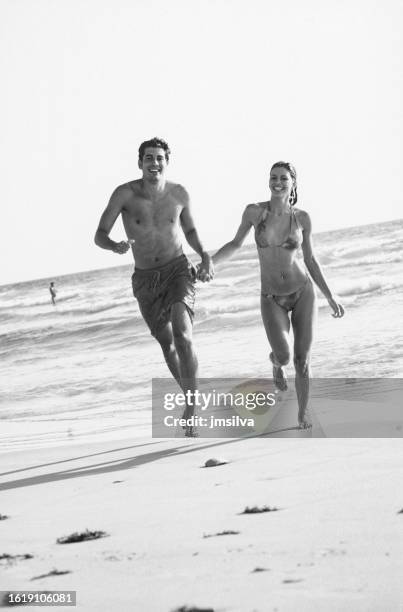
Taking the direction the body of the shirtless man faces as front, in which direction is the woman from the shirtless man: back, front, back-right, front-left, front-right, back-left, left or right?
left

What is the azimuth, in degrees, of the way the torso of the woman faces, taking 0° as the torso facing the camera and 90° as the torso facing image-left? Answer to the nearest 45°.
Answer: approximately 0°

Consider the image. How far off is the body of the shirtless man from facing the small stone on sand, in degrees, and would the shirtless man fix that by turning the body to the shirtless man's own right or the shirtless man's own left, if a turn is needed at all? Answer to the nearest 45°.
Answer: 0° — they already face it

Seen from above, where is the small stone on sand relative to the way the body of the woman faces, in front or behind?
in front

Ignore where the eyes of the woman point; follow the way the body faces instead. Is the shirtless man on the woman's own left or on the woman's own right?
on the woman's own right

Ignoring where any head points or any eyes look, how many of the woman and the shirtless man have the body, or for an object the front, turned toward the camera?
2
